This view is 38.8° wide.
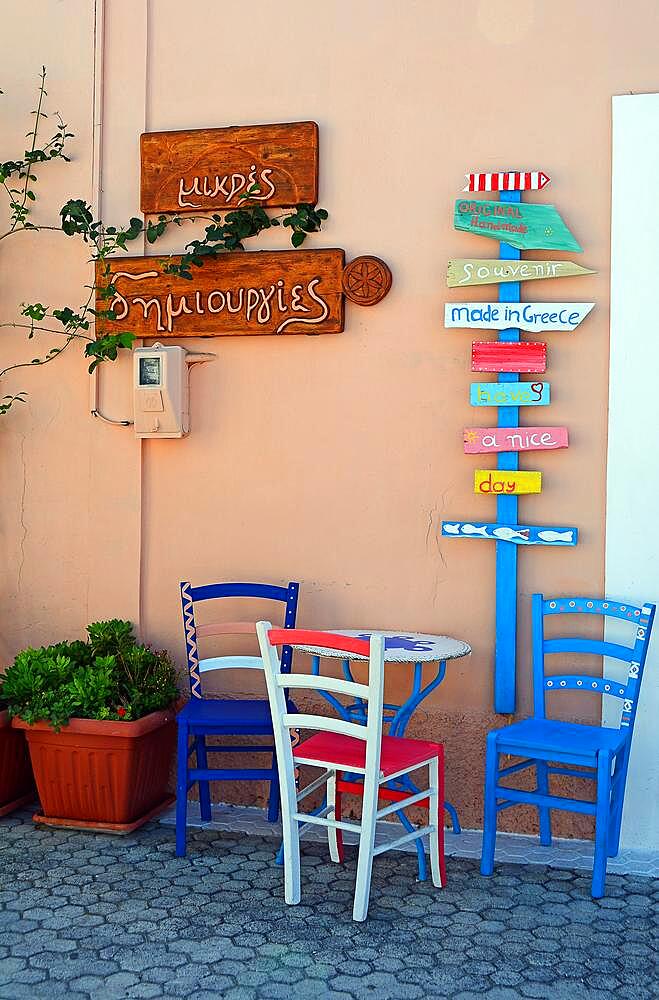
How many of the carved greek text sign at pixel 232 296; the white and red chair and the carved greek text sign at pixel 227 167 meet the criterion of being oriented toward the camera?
2

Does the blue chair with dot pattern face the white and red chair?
no

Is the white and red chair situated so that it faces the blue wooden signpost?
yes

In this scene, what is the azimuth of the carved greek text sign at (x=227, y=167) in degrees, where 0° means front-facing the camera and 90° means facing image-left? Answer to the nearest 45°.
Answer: approximately 0°

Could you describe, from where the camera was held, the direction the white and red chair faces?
facing away from the viewer and to the right of the viewer

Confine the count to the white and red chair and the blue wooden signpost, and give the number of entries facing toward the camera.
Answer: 1

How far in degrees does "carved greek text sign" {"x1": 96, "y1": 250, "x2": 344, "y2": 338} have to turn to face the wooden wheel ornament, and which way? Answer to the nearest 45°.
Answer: approximately 90° to its left

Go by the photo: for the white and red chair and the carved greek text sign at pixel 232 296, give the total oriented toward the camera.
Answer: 1

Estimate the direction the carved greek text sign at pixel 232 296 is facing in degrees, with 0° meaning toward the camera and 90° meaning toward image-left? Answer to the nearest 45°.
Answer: approximately 0°

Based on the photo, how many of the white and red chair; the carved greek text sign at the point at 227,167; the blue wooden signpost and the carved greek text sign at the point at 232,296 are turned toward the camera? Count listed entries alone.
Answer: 3
